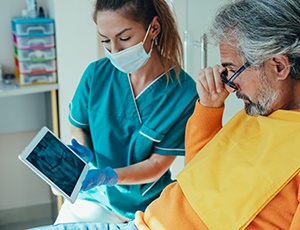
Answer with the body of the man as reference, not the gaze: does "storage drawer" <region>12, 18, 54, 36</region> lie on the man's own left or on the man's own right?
on the man's own right

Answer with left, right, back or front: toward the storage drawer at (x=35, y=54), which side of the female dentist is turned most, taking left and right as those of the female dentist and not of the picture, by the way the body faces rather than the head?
right

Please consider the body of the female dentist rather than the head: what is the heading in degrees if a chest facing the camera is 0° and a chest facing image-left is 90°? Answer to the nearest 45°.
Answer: approximately 45°

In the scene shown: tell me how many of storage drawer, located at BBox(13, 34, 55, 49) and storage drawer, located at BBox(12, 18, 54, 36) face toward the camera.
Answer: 2
